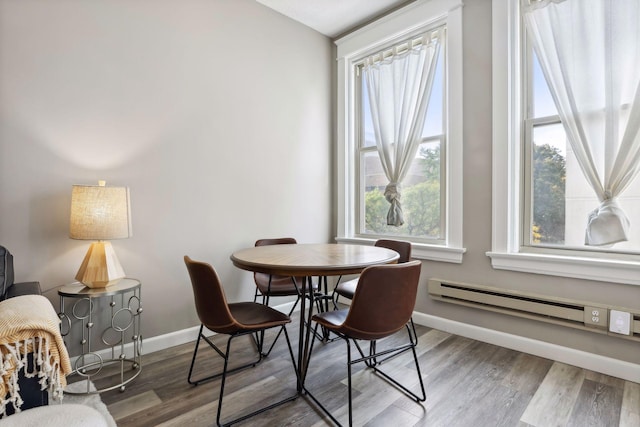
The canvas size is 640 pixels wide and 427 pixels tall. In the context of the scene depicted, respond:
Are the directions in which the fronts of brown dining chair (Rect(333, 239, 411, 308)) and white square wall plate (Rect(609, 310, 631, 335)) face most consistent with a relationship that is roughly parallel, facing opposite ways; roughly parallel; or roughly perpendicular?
roughly parallel

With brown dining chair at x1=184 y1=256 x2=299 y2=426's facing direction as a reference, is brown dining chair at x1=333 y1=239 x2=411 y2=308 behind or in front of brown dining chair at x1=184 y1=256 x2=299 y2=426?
in front

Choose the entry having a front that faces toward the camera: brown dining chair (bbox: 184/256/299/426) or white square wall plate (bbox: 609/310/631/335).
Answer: the white square wall plate

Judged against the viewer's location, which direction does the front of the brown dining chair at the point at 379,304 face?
facing away from the viewer and to the left of the viewer

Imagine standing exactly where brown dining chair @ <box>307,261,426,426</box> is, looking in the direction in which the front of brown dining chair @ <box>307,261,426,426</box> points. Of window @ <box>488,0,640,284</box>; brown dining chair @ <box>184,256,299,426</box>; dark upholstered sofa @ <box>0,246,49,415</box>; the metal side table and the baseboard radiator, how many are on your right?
2

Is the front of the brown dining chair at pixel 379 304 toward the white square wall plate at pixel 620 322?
no

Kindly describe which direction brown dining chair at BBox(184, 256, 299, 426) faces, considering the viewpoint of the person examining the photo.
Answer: facing away from the viewer and to the right of the viewer

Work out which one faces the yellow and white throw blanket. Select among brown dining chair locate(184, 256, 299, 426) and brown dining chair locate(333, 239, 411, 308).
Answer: brown dining chair locate(333, 239, 411, 308)

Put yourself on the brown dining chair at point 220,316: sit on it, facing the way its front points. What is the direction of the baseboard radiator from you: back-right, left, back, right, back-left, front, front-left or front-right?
front-right

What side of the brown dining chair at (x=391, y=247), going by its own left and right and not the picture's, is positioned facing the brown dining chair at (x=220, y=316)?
front

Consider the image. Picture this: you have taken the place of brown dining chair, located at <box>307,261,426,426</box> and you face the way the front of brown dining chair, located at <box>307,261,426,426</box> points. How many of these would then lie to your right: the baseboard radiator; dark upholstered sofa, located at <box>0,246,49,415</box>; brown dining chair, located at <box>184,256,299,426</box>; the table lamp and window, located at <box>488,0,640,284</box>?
2

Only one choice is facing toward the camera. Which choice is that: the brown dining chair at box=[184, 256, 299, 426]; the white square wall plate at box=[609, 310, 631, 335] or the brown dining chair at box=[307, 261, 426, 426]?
the white square wall plate

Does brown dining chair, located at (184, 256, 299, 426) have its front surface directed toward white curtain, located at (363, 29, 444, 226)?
yes

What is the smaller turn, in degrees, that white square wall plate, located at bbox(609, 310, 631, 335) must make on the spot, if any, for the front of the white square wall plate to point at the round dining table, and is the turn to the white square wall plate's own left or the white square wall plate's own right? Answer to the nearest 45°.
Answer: approximately 45° to the white square wall plate's own right

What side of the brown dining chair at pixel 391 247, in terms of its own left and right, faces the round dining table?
front

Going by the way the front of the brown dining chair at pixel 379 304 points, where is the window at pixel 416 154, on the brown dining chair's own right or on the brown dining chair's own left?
on the brown dining chair's own right

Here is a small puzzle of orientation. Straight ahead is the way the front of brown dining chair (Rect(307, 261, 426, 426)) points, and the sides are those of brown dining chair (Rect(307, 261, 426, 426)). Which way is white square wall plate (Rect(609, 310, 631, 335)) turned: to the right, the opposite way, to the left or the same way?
to the left

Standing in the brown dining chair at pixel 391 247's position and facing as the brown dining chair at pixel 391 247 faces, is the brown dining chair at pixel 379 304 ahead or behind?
ahead

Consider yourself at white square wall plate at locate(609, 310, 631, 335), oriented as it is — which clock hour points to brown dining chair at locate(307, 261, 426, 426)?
The brown dining chair is roughly at 1 o'clock from the white square wall plate.

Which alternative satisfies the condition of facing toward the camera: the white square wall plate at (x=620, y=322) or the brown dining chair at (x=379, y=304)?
the white square wall plate

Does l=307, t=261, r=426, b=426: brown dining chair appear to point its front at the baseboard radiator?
no
